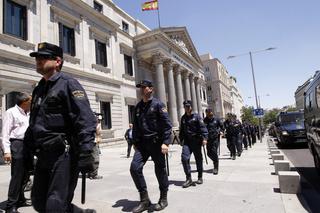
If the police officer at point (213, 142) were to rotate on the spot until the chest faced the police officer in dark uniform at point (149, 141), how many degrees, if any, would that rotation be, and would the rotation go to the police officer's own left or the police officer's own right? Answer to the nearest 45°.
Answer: approximately 45° to the police officer's own left

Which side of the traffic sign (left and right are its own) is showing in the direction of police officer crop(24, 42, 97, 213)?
front

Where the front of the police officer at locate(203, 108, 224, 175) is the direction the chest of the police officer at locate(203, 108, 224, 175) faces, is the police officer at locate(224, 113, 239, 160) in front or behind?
behind

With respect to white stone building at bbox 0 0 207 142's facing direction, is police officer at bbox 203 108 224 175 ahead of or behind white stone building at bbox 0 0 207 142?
ahead

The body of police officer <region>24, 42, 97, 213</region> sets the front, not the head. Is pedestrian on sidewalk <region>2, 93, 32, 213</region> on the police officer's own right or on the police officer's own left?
on the police officer's own right

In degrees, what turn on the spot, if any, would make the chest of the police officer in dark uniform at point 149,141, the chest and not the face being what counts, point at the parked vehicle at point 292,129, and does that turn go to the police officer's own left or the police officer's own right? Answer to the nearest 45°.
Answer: approximately 180°

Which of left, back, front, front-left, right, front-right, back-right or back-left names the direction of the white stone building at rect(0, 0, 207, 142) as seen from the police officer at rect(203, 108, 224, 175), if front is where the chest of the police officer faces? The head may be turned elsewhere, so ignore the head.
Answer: right

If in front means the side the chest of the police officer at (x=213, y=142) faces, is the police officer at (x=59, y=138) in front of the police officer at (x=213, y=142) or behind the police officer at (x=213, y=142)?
in front

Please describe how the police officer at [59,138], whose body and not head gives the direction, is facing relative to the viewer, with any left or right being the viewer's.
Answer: facing the viewer and to the left of the viewer

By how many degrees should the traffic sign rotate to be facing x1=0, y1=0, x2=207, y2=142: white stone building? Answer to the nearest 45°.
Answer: approximately 45° to its right

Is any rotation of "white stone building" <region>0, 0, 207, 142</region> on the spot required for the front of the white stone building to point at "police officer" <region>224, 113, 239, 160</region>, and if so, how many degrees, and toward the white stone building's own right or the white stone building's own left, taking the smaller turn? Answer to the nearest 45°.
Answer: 0° — it already faces them

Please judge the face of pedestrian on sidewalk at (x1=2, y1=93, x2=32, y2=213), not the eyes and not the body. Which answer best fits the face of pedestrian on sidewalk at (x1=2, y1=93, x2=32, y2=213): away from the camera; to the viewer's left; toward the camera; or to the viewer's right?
to the viewer's right

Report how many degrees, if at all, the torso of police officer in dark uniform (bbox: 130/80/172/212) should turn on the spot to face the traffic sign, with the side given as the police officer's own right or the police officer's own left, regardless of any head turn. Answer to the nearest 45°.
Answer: approximately 180°

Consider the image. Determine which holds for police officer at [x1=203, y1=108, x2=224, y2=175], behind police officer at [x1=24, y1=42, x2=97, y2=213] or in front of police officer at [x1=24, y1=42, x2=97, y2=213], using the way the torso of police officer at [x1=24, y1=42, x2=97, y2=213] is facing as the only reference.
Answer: behind
